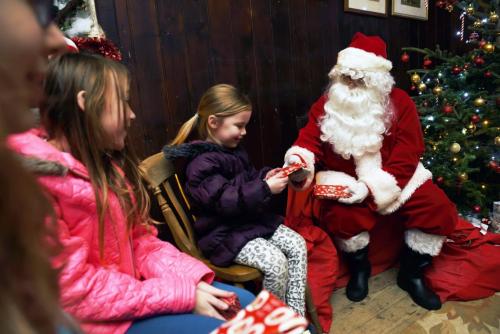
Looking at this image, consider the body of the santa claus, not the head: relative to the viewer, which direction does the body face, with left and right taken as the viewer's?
facing the viewer and to the left of the viewer

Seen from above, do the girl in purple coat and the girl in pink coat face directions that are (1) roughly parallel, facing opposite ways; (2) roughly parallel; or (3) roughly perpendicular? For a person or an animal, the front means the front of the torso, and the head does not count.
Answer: roughly parallel

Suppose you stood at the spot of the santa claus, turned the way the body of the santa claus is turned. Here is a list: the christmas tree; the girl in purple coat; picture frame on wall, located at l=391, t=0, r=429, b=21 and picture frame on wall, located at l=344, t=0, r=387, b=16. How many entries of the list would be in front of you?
1

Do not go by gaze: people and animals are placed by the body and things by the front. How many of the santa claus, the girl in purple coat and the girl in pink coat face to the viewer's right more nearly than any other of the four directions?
2

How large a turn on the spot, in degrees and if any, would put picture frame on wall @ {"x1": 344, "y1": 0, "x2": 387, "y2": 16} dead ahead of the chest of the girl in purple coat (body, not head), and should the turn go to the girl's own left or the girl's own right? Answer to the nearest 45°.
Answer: approximately 45° to the girl's own left

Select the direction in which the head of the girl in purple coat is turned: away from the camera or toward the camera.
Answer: toward the camera

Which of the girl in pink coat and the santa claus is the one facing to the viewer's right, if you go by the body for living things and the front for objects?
the girl in pink coat

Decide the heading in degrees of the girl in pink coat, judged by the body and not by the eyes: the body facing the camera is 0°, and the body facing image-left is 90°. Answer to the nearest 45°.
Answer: approximately 270°

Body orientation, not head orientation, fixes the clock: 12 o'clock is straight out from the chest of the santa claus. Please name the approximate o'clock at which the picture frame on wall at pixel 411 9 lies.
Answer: The picture frame on wall is roughly at 5 o'clock from the santa claus.

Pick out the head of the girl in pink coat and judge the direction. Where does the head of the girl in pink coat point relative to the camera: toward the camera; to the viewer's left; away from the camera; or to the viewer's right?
to the viewer's right

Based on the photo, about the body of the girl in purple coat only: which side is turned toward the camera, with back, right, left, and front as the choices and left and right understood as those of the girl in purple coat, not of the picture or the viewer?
right

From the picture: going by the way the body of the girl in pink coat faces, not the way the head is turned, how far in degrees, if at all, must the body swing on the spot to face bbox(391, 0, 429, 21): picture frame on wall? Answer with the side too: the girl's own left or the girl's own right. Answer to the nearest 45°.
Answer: approximately 45° to the girl's own left
